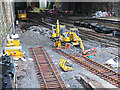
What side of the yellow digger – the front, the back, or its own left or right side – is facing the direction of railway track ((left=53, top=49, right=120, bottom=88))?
front

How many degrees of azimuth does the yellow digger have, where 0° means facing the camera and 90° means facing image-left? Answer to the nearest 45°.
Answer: approximately 315°

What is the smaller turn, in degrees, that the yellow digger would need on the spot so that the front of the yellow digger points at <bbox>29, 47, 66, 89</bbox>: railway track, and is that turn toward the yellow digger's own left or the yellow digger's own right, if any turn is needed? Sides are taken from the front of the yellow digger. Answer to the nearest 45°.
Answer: approximately 45° to the yellow digger's own right
